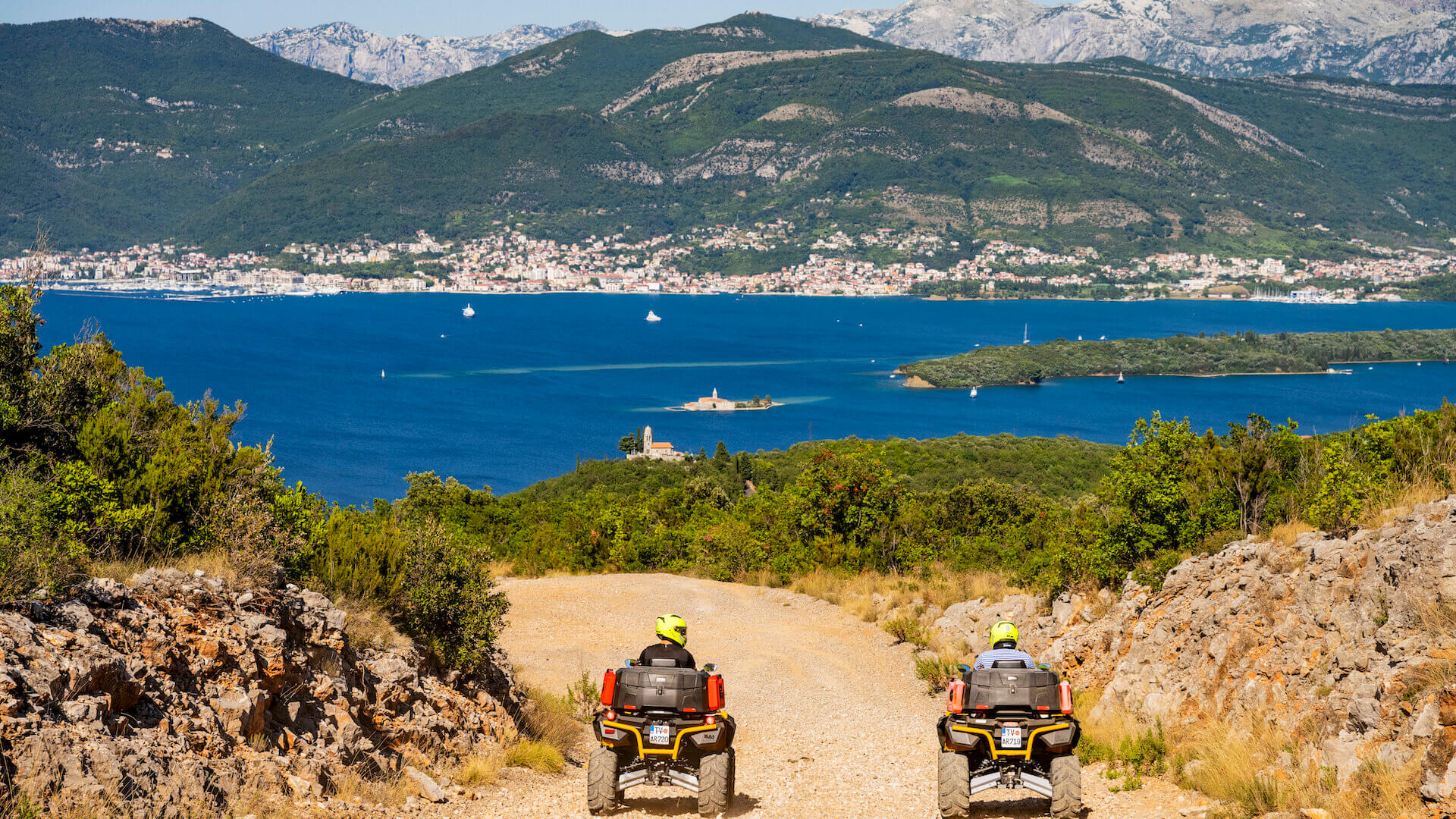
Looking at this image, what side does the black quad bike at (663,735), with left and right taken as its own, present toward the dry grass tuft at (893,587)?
front

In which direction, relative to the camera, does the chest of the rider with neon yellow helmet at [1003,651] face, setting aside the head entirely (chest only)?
away from the camera

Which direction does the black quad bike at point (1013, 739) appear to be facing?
away from the camera

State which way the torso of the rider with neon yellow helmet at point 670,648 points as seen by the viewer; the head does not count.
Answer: away from the camera

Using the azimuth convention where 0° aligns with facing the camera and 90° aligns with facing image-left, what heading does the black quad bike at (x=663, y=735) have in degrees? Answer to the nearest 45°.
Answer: approximately 180°

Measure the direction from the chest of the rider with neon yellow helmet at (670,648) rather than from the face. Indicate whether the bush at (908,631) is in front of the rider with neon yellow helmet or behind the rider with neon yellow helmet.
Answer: in front

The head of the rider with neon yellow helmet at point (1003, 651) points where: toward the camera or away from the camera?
away from the camera

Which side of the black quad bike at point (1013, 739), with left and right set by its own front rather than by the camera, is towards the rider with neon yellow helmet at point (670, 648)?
left
